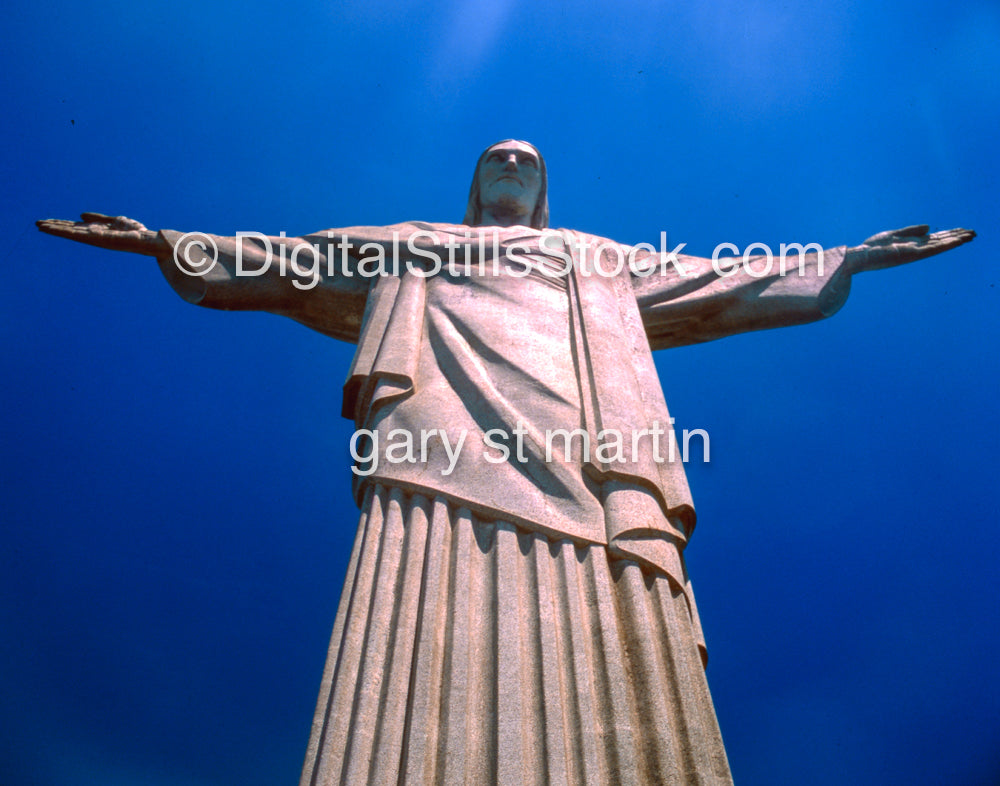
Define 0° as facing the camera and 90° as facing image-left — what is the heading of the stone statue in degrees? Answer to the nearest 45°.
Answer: approximately 0°
